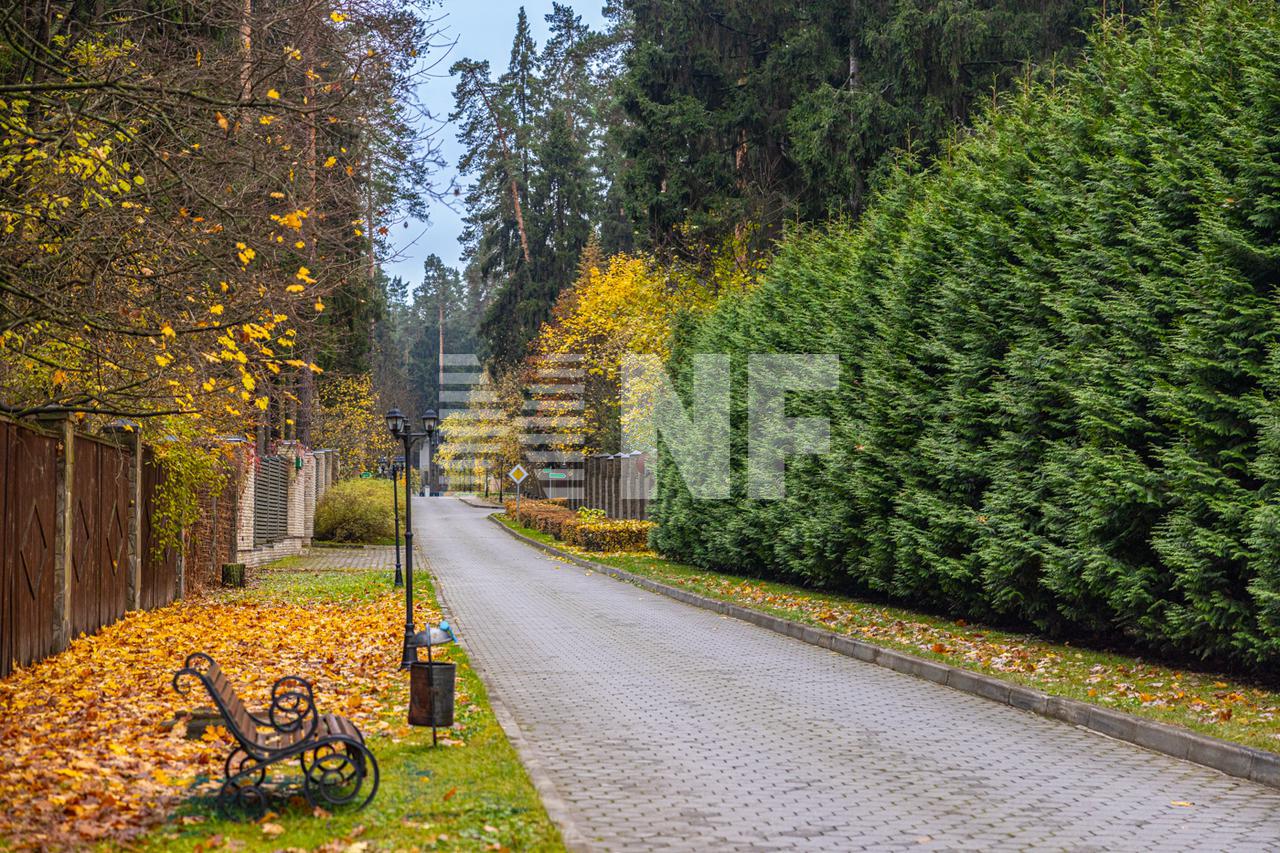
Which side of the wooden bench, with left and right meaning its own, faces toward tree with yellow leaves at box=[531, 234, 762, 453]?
left

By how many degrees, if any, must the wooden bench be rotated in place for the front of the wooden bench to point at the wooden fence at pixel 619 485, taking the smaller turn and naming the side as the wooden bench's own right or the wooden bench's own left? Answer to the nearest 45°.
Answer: approximately 90° to the wooden bench's own left

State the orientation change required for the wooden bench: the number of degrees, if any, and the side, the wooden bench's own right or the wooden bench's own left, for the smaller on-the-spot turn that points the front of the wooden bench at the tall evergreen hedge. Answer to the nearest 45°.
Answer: approximately 45° to the wooden bench's own left

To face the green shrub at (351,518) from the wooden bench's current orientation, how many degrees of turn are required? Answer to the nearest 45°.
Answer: approximately 90° to its left

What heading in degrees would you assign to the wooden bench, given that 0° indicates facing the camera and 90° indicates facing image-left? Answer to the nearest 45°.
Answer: approximately 270°

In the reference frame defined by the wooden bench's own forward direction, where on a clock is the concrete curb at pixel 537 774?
The concrete curb is roughly at 11 o'clock from the wooden bench.

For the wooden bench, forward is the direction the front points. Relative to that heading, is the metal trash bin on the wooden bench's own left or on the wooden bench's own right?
on the wooden bench's own left

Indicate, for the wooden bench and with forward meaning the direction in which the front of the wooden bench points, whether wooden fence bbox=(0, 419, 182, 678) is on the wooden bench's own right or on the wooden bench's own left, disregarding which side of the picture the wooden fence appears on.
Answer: on the wooden bench's own left

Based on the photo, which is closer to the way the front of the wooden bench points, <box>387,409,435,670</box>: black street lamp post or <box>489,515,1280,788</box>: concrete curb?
the concrete curb
